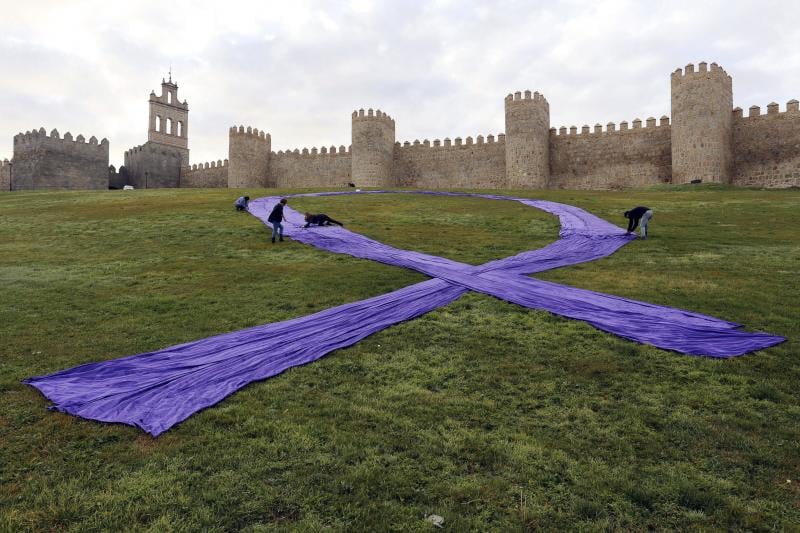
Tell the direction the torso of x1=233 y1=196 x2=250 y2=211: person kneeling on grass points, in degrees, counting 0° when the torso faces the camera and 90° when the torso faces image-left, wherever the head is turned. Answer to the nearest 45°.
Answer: approximately 270°

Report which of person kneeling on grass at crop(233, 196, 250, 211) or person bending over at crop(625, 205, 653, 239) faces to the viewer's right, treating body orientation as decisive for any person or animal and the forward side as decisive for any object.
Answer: the person kneeling on grass

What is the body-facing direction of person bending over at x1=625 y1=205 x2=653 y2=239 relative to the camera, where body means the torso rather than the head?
to the viewer's left

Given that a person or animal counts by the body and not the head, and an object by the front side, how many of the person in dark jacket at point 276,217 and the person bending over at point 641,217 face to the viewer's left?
1
